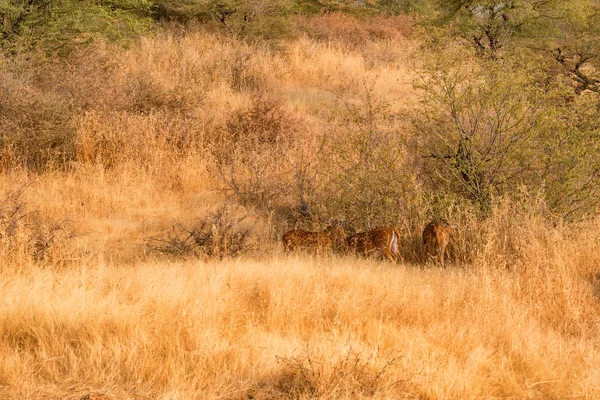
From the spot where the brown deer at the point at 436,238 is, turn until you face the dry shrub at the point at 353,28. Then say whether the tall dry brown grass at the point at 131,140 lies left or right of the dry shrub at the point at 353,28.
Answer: left

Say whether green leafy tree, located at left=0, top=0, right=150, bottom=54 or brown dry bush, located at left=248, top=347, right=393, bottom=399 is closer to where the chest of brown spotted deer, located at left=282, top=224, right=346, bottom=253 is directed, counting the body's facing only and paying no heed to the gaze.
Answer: the brown dry bush

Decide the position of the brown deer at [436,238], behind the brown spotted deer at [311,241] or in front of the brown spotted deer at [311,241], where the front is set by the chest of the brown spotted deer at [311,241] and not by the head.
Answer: in front

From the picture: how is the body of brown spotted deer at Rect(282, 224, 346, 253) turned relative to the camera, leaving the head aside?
to the viewer's right

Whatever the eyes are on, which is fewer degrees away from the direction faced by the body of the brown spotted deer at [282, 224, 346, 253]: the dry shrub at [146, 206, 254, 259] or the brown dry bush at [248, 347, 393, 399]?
the brown dry bush

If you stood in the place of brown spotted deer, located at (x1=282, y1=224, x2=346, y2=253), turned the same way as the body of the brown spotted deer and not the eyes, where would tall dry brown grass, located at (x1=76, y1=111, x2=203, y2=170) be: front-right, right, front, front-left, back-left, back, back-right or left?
back-left

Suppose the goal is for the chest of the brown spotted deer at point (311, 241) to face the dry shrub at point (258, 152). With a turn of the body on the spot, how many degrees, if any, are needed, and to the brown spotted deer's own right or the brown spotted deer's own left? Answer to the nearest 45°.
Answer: approximately 90° to the brown spotted deer's own left

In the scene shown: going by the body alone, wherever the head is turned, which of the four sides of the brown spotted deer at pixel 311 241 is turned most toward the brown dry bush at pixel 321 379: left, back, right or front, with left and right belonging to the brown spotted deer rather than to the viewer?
right

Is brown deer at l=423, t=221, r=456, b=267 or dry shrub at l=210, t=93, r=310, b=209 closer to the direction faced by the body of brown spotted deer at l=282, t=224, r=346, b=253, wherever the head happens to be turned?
the brown deer

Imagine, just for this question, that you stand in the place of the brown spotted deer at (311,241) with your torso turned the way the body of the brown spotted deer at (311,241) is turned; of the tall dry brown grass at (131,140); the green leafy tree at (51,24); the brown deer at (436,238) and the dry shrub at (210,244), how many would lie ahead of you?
1

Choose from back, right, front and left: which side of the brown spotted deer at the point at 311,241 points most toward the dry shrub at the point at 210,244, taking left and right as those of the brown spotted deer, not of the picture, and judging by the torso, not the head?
back

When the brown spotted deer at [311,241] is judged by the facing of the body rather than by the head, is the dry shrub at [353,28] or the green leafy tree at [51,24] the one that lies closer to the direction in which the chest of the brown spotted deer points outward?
the dry shrub

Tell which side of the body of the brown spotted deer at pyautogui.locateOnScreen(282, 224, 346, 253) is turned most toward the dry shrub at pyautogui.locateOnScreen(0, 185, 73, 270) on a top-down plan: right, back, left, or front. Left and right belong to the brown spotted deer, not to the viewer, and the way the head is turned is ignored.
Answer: back

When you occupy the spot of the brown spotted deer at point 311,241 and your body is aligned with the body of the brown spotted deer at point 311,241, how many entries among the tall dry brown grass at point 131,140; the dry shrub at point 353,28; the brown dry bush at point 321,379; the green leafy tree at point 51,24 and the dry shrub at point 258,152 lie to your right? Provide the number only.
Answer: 1
